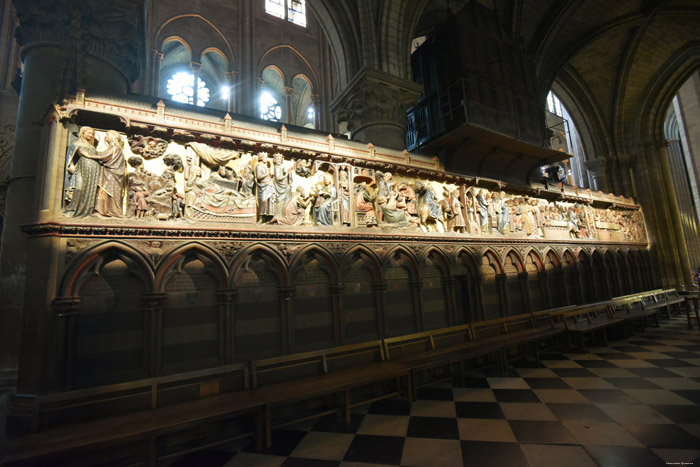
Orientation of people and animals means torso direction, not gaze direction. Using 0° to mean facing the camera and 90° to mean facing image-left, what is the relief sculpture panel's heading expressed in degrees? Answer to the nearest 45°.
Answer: approximately 315°

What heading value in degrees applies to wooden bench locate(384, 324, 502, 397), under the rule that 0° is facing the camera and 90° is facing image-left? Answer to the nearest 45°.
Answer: approximately 315°

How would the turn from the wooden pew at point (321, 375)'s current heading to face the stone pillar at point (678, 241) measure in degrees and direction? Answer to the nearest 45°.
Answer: approximately 90° to its left

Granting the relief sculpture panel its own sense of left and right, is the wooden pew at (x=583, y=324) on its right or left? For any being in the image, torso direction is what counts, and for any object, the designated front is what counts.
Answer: on its left

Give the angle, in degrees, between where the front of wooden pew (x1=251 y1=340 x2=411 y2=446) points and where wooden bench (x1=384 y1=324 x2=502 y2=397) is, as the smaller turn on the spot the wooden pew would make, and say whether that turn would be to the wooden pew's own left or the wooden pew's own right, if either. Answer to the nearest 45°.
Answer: approximately 90° to the wooden pew's own left

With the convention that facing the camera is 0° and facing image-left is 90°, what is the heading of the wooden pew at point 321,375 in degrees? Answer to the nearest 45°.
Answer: approximately 315°

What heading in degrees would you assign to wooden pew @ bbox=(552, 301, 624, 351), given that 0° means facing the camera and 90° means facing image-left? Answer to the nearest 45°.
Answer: approximately 315°

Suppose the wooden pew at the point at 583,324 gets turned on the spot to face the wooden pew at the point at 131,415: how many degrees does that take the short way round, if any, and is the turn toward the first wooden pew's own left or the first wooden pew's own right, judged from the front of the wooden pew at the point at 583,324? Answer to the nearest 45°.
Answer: approximately 90° to the first wooden pew's own right

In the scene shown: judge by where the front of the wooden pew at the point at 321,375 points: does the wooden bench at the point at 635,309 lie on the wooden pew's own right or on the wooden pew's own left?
on the wooden pew's own left

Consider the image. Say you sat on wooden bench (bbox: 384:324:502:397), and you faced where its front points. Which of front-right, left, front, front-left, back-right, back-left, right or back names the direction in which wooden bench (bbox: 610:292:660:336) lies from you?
left
